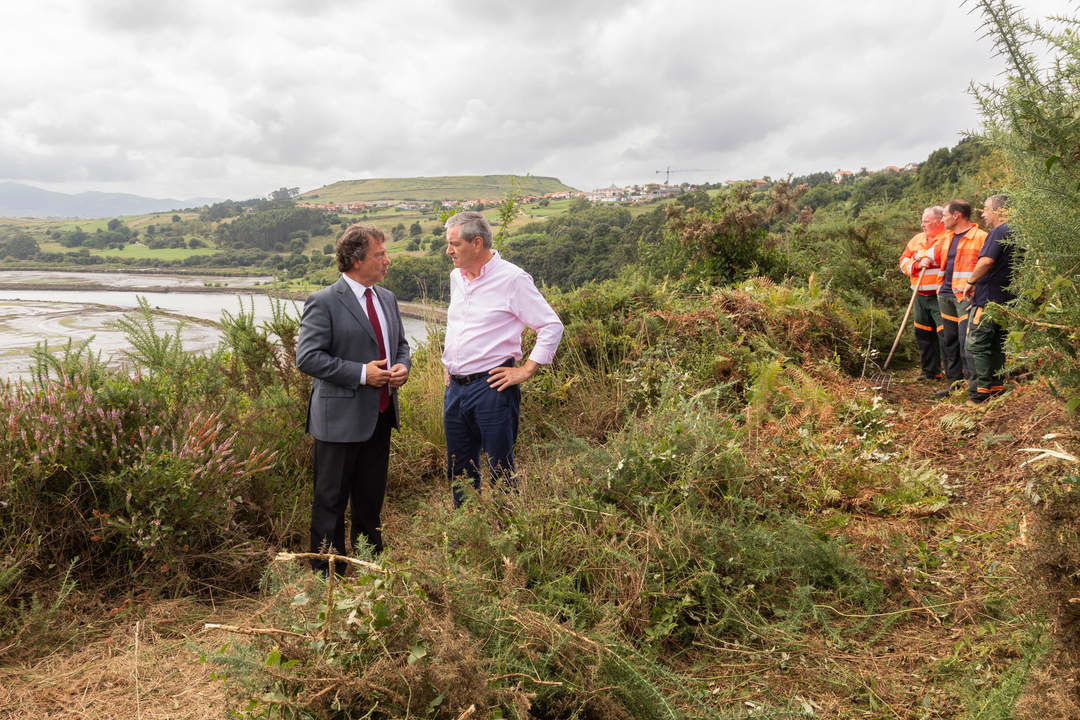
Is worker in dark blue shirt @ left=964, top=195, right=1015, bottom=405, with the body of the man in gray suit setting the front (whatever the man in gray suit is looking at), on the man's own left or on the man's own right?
on the man's own left

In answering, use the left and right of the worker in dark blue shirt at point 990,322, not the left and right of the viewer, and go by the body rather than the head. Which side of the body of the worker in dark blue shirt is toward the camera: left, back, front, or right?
left

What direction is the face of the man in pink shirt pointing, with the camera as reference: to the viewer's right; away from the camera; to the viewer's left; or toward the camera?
to the viewer's left

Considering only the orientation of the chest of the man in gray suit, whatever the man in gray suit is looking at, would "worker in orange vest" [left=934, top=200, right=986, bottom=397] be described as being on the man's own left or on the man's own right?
on the man's own left

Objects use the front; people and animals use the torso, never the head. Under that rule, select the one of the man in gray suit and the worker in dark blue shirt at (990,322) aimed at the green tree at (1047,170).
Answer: the man in gray suit

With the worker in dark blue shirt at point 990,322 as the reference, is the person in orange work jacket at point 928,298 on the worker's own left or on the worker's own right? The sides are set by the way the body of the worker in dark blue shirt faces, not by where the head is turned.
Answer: on the worker's own right

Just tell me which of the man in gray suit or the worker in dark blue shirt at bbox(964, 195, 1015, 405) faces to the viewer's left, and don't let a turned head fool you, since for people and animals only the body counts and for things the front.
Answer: the worker in dark blue shirt

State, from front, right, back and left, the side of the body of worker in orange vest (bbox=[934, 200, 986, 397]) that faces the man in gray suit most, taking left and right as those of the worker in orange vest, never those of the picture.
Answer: front

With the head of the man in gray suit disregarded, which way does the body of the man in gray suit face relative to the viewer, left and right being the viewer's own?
facing the viewer and to the right of the viewer

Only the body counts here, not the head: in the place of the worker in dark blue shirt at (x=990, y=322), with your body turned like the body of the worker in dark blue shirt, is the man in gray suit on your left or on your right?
on your left

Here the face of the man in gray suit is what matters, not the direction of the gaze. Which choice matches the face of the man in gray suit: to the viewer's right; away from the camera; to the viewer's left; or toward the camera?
to the viewer's right

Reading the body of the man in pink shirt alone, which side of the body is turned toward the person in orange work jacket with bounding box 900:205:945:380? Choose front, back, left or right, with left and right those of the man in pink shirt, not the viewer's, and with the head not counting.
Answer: back

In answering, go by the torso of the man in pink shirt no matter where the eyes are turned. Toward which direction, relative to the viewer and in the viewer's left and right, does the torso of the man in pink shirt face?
facing the viewer and to the left of the viewer

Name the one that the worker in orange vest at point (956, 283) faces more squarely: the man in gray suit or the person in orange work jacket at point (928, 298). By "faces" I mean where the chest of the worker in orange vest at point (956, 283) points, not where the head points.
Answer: the man in gray suit
